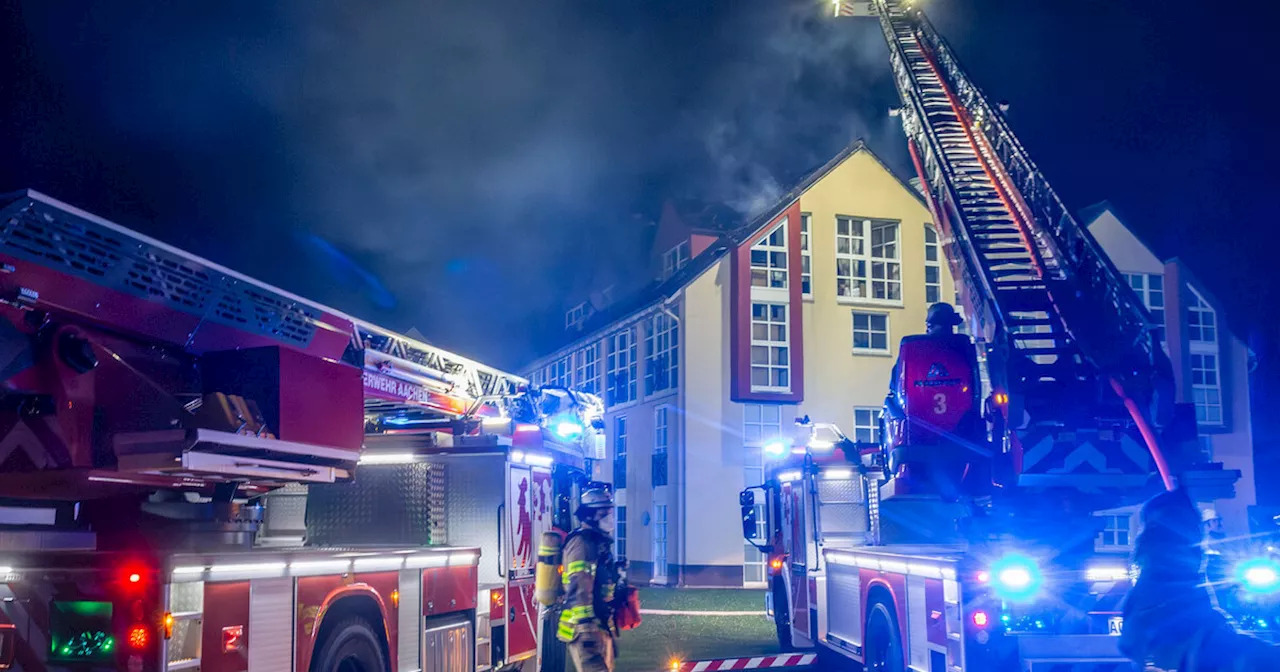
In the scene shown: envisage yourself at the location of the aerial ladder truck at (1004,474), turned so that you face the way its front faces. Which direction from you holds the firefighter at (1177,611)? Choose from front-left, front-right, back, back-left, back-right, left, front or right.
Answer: back-left

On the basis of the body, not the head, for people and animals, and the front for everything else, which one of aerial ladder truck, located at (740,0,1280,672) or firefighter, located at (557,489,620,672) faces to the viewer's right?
the firefighter

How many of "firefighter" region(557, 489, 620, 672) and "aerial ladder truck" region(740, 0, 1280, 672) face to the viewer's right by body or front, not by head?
1

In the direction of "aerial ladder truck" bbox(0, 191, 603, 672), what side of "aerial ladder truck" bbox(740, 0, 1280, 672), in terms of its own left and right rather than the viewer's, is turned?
left

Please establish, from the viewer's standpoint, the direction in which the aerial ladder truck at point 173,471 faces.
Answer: facing away from the viewer and to the right of the viewer

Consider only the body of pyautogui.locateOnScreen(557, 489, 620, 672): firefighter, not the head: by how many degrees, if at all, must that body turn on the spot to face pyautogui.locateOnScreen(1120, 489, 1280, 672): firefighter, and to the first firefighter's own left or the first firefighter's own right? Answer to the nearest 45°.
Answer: approximately 45° to the first firefighter's own right

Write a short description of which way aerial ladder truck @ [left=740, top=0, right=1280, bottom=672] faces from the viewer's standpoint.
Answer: facing away from the viewer and to the left of the viewer

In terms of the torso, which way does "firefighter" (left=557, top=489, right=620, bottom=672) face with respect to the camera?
to the viewer's right

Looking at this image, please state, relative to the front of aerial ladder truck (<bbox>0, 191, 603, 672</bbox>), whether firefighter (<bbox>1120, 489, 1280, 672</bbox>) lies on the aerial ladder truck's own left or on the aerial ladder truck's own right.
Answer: on the aerial ladder truck's own right

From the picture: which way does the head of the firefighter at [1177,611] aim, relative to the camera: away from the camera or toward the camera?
away from the camera
